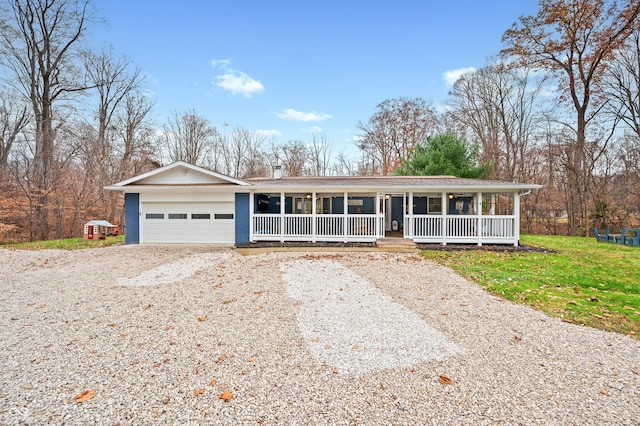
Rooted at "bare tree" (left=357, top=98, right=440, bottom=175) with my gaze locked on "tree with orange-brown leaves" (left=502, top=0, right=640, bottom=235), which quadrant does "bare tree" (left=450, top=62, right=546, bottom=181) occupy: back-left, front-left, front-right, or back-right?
front-left

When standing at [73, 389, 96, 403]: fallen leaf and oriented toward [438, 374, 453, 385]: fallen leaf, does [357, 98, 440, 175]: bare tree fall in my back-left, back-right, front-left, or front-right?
front-left

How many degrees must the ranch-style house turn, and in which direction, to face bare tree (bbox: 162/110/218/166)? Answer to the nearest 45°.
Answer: approximately 135° to its right

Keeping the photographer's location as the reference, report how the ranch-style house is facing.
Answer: facing the viewer

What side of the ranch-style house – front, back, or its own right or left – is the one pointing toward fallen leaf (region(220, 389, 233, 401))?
front

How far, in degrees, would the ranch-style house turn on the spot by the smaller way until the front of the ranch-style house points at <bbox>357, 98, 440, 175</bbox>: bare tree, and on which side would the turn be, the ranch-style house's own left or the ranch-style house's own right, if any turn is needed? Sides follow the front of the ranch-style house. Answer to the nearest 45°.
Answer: approximately 135° to the ranch-style house's own left

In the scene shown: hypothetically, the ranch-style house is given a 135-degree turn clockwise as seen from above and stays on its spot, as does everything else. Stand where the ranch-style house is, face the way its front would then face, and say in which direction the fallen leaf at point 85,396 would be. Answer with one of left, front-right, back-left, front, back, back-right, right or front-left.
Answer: back-left

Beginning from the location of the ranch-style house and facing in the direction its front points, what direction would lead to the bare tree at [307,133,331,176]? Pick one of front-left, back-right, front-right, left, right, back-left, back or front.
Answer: back

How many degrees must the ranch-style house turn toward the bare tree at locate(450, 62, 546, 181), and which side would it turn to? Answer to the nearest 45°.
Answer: approximately 135° to its left

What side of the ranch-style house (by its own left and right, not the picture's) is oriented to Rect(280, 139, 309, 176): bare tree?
back
